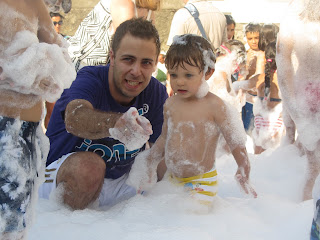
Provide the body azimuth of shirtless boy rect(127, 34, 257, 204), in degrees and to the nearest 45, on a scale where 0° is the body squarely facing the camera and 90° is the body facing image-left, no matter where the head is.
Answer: approximately 45°

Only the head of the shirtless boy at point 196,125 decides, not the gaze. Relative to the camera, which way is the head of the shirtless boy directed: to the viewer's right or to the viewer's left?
to the viewer's left
